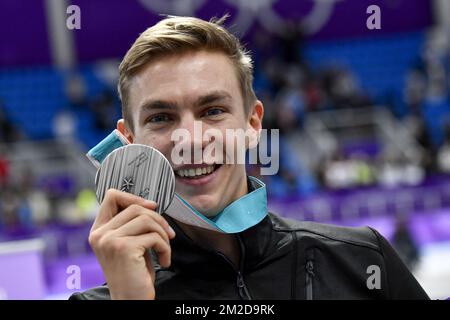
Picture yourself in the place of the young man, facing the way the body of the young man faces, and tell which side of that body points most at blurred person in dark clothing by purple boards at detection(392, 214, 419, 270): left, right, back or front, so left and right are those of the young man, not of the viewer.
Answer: back

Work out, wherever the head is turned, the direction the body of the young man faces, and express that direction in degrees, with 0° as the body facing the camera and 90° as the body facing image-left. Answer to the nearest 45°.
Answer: approximately 0°

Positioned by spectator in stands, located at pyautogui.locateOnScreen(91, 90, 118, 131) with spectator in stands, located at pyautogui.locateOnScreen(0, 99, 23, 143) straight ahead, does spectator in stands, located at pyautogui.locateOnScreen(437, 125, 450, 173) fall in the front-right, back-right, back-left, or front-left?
back-left

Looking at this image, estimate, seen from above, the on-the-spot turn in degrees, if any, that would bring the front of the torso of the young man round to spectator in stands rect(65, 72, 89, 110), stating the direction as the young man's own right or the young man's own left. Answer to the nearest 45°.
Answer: approximately 180°

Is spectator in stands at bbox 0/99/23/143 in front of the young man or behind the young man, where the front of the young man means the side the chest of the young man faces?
behind

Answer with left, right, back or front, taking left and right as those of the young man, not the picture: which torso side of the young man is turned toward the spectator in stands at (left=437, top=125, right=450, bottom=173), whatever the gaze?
back

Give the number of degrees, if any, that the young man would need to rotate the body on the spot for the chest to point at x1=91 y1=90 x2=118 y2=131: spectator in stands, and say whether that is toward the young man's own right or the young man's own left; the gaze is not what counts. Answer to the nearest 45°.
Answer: approximately 180°

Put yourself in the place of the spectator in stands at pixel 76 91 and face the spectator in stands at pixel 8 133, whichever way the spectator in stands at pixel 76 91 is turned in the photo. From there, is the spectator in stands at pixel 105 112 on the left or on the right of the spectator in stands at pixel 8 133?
left
